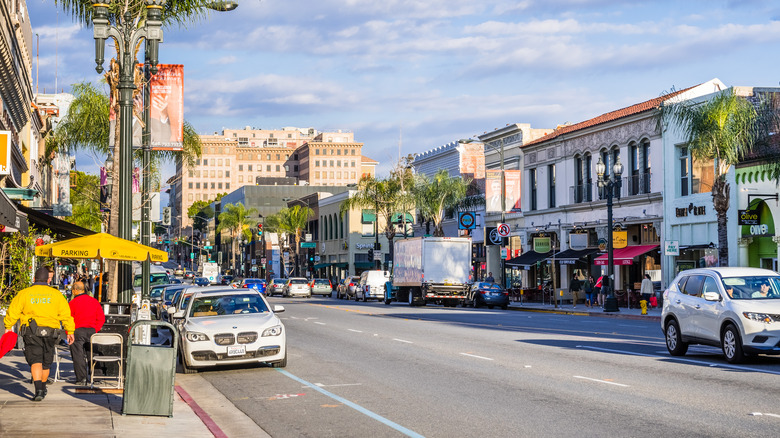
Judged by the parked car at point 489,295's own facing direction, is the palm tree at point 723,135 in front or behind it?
behind

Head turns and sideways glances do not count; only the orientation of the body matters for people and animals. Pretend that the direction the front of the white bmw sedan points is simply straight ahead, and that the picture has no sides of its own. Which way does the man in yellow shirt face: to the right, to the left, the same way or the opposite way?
the opposite way

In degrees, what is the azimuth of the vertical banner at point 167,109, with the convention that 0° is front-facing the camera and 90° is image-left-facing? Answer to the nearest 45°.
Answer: approximately 0°

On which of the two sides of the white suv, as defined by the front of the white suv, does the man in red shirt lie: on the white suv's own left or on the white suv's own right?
on the white suv's own right

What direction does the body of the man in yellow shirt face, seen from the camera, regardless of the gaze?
away from the camera

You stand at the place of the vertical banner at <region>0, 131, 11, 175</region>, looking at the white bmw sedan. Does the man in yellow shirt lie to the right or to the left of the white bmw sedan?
right

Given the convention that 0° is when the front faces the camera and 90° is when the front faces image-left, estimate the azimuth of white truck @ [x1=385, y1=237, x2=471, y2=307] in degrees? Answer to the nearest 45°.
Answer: approximately 135°

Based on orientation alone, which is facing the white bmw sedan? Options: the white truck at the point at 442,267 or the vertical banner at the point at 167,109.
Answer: the vertical banner

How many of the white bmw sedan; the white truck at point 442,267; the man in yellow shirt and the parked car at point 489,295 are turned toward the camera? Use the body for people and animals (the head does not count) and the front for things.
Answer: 1

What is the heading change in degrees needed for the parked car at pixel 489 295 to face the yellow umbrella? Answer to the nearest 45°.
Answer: approximately 135° to its left

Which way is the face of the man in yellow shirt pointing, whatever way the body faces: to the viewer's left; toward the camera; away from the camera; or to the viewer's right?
away from the camera
